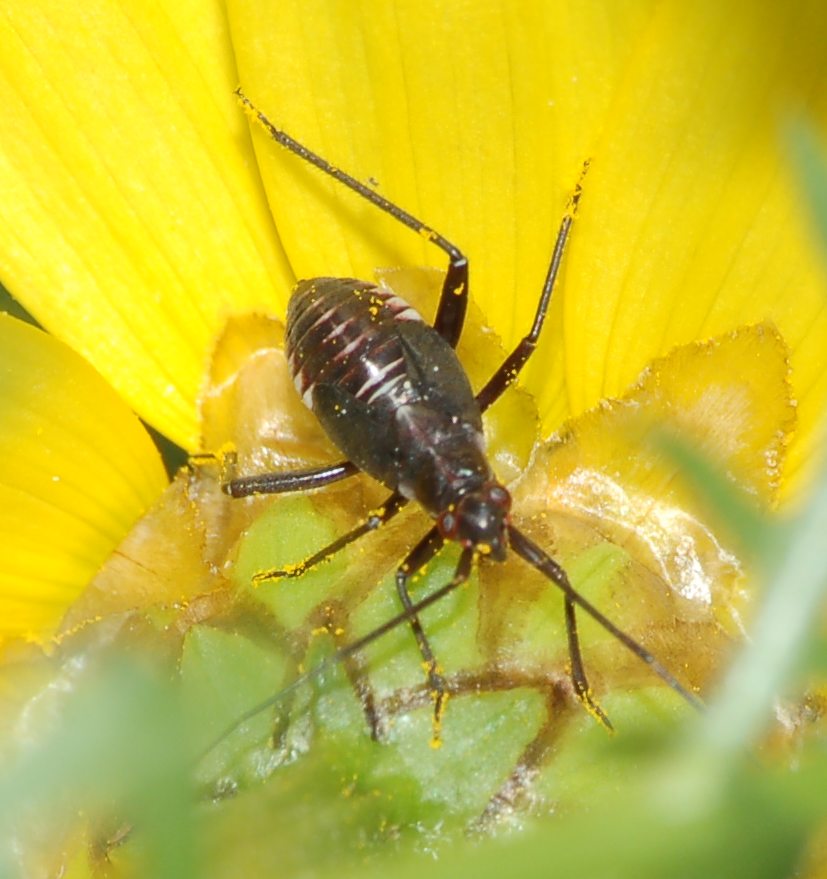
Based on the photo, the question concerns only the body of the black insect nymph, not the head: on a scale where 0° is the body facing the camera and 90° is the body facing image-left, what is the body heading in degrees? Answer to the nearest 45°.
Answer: approximately 315°
